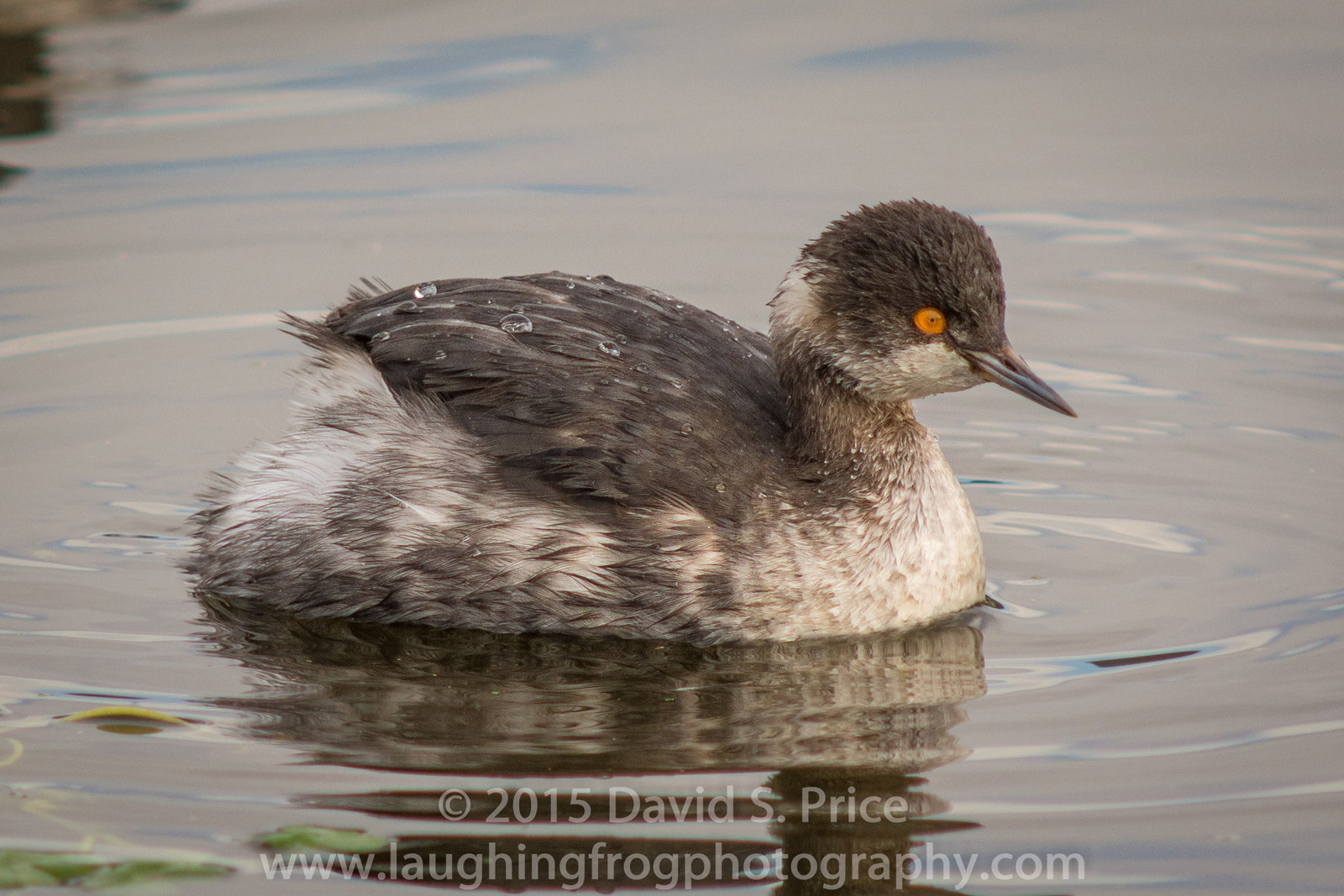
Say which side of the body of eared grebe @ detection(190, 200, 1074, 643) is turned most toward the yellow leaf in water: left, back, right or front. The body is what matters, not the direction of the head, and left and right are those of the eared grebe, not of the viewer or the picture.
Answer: back

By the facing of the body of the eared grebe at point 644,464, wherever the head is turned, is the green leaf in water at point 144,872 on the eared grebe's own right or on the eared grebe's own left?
on the eared grebe's own right

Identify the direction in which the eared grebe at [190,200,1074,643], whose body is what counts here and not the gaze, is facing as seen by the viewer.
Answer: to the viewer's right

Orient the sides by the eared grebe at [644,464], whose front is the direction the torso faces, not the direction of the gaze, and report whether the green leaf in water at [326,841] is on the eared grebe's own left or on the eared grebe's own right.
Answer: on the eared grebe's own right
